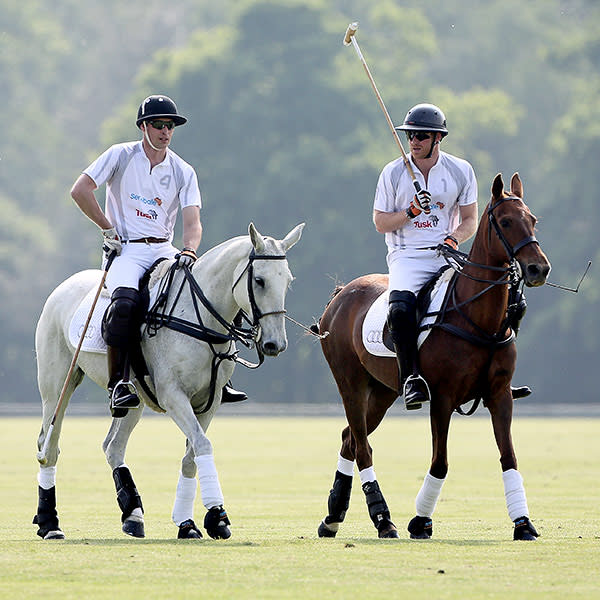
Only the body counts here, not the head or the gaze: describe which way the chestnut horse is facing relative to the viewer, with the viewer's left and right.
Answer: facing the viewer and to the right of the viewer

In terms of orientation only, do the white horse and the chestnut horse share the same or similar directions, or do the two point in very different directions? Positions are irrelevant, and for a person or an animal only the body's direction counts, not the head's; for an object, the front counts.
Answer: same or similar directions

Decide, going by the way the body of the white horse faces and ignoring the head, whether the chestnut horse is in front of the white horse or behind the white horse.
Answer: in front

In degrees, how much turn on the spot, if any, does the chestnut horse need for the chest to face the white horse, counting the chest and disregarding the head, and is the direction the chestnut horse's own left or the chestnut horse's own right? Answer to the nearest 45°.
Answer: approximately 135° to the chestnut horse's own right

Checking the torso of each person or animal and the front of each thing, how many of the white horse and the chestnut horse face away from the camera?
0

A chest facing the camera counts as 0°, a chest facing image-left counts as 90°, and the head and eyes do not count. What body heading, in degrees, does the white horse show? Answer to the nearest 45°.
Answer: approximately 315°
